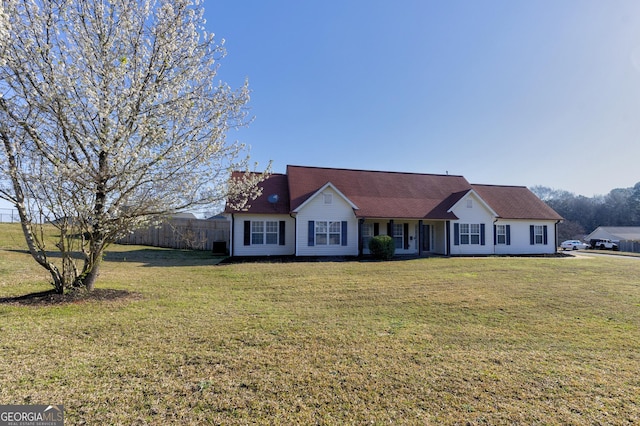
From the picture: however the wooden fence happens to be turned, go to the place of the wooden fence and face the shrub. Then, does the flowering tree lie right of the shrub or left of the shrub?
right

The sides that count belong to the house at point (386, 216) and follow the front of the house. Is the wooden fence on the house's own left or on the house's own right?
on the house's own right

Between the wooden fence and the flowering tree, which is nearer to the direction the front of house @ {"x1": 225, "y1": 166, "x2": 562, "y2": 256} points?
the flowering tree

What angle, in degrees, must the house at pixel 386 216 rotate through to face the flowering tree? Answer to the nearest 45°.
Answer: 0° — it already faces it

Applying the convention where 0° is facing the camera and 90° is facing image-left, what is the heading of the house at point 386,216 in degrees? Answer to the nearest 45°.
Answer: approximately 0°

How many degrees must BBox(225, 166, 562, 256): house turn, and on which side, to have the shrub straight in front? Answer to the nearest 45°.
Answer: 0° — it already faces it
